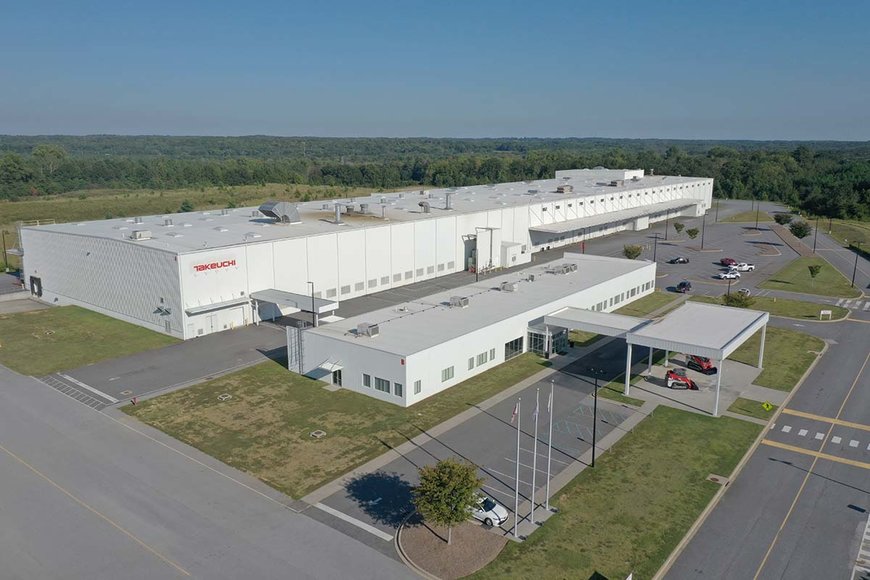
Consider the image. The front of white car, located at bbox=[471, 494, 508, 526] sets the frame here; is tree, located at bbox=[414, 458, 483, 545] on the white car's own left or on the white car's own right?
on the white car's own right

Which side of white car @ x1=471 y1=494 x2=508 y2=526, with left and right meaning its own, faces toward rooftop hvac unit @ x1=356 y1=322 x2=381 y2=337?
back

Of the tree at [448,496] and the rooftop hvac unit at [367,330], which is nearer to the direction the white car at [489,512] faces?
the tree

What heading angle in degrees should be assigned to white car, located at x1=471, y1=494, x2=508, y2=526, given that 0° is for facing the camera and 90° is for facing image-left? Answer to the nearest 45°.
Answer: approximately 315°
